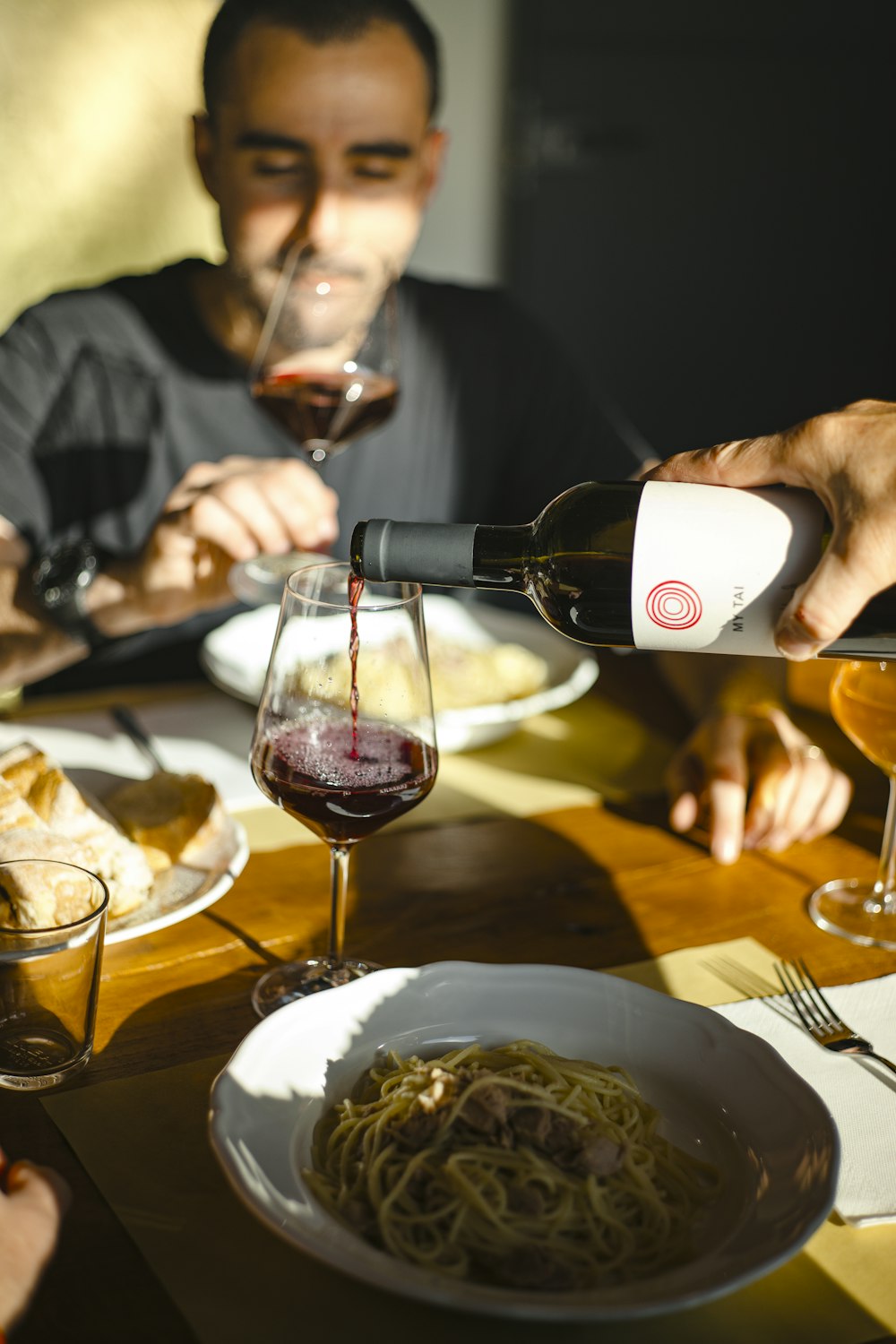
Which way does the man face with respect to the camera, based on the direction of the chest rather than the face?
toward the camera

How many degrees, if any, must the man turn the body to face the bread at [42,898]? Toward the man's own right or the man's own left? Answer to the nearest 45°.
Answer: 0° — they already face it

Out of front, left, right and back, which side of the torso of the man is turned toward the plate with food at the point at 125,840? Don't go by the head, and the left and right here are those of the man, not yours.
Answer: front

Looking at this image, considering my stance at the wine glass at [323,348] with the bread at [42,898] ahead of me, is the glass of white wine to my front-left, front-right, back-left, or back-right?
front-left

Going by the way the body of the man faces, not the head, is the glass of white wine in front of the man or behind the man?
in front

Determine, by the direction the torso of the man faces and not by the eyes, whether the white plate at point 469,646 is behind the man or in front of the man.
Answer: in front

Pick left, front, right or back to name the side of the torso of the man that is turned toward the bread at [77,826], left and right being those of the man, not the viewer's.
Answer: front

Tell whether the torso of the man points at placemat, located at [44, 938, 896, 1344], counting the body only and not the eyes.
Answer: yes

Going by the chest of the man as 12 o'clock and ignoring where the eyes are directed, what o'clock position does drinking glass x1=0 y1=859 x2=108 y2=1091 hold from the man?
The drinking glass is roughly at 12 o'clock from the man.

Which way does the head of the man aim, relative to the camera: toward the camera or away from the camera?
toward the camera

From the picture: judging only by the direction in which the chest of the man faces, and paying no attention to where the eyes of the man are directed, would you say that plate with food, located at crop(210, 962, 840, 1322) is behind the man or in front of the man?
in front

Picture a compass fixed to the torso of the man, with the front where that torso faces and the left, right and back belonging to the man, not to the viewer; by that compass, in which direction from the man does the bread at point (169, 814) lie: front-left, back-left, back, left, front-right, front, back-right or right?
front
